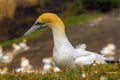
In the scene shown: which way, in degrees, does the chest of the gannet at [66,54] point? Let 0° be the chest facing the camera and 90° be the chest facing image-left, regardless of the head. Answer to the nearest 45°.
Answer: approximately 90°
